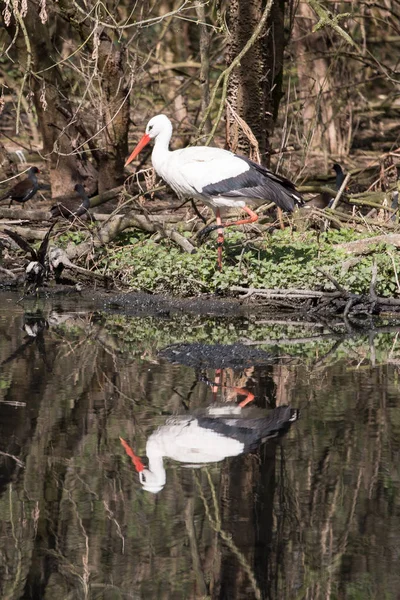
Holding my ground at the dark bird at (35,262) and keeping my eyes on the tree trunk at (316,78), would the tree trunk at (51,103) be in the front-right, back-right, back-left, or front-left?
front-left

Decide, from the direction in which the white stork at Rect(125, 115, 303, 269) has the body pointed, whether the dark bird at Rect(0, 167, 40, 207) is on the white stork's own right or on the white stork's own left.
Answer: on the white stork's own right

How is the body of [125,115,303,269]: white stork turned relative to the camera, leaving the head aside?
to the viewer's left

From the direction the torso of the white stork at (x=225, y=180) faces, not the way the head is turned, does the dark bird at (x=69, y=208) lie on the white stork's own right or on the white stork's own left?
on the white stork's own right

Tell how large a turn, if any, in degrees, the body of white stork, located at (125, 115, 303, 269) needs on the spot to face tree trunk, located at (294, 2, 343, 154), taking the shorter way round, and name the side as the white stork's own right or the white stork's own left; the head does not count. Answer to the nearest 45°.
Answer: approximately 90° to the white stork's own right

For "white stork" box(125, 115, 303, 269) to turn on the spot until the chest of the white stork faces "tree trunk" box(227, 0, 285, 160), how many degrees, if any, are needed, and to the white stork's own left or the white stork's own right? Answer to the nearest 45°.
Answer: approximately 90° to the white stork's own right
